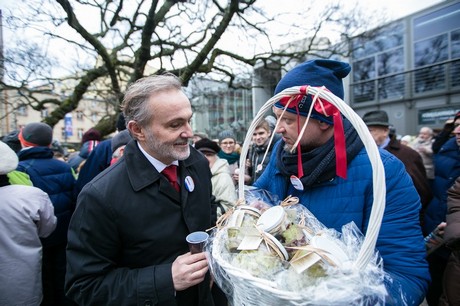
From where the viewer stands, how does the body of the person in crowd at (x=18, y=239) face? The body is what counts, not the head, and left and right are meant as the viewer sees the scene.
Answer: facing away from the viewer

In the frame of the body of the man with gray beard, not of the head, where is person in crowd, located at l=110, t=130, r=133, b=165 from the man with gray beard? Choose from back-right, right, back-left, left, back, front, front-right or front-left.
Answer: back-left

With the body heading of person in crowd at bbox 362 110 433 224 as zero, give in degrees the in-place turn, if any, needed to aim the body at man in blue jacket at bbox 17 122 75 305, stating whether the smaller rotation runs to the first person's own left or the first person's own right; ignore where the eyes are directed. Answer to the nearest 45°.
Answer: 0° — they already face them

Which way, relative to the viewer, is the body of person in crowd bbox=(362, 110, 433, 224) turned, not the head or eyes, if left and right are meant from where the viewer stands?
facing the viewer and to the left of the viewer

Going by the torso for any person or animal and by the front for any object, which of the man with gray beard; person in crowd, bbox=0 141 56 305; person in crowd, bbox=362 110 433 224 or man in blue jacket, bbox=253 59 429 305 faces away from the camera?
person in crowd, bbox=0 141 56 305

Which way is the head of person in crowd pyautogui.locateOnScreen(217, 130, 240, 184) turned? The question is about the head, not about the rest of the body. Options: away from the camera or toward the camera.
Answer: toward the camera

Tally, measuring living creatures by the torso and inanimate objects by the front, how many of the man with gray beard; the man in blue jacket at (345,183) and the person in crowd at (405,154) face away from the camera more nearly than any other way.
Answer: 0

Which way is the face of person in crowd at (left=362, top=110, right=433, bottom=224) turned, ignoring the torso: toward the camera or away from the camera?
toward the camera

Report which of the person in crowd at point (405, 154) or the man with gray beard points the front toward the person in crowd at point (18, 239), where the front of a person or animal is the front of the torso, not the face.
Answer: the person in crowd at point (405, 154)

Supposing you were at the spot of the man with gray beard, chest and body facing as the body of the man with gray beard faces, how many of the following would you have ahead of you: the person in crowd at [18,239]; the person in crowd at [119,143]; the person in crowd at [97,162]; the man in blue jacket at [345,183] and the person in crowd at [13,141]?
1

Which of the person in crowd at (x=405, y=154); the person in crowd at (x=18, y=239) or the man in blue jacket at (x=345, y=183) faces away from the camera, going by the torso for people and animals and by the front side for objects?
the person in crowd at (x=18, y=239)

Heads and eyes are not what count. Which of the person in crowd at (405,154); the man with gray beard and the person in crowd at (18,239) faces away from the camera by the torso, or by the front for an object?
the person in crowd at (18,239)

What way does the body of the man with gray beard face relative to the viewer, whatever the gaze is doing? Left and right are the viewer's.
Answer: facing the viewer and to the right of the viewer

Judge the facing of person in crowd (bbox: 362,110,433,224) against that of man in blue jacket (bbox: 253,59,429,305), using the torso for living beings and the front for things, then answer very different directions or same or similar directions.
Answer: same or similar directions

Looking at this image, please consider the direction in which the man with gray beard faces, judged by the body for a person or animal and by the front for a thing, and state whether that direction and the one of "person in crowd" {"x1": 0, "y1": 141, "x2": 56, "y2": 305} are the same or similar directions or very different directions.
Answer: very different directions

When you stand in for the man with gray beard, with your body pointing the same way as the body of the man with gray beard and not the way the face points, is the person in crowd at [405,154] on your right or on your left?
on your left
